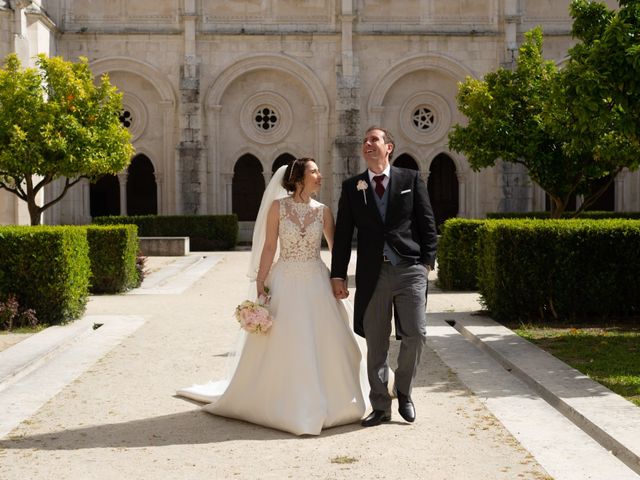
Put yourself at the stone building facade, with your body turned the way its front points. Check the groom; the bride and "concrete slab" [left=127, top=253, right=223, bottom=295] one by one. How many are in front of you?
3

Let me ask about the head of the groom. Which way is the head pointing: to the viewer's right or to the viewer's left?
to the viewer's left

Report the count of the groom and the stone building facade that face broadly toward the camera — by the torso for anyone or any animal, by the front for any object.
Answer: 2

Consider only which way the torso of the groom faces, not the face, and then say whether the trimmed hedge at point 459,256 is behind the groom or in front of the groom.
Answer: behind

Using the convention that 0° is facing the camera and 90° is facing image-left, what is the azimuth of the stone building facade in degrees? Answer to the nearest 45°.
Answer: approximately 0°

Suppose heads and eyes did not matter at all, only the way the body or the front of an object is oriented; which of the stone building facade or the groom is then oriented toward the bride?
the stone building facade

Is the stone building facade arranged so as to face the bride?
yes

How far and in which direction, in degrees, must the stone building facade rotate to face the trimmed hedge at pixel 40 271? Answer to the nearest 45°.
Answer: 0° — it already faces it
